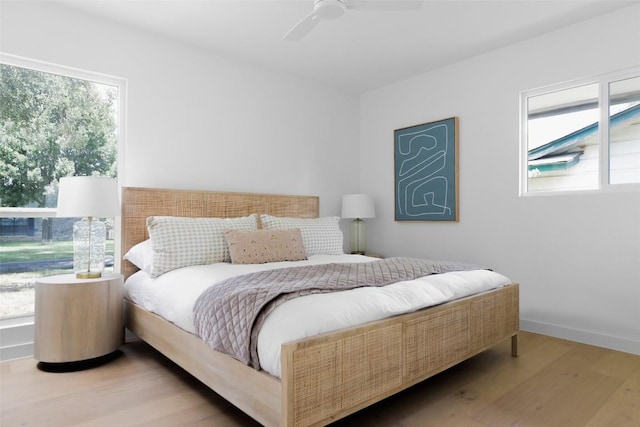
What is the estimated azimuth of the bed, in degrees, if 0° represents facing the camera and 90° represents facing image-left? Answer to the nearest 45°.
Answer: approximately 315°

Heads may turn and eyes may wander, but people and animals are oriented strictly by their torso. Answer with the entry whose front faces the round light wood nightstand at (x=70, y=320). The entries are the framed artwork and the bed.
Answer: the framed artwork

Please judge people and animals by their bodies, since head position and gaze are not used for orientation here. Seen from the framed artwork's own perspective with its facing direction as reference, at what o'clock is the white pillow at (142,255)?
The white pillow is roughly at 12 o'clock from the framed artwork.

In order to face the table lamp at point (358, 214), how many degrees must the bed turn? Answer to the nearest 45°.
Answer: approximately 135° to its left

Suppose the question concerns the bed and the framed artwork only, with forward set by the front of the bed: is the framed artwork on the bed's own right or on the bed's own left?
on the bed's own left

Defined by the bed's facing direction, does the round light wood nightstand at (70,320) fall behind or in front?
behind

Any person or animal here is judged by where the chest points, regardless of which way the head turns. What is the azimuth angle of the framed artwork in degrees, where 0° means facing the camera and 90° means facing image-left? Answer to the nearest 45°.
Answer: approximately 45°

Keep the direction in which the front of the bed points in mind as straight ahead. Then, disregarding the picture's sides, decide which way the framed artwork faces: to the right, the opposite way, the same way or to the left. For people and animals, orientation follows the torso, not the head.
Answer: to the right

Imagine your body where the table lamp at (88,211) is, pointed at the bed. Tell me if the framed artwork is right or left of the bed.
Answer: left

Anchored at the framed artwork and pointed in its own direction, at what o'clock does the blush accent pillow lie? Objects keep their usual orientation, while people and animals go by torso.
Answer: The blush accent pillow is roughly at 12 o'clock from the framed artwork.

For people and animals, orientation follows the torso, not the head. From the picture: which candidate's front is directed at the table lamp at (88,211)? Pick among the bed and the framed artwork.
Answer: the framed artwork

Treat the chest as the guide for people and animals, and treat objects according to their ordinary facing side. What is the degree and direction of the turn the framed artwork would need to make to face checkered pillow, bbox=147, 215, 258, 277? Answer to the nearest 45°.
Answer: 0° — it already faces it

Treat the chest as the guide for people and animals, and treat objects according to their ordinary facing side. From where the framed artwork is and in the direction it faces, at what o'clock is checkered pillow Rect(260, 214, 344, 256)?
The checkered pillow is roughly at 12 o'clock from the framed artwork.
